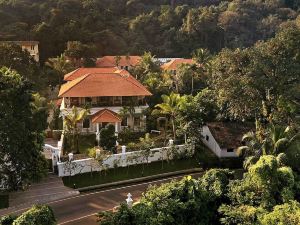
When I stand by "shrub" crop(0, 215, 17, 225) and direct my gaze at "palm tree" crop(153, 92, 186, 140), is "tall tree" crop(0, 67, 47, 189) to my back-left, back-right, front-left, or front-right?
front-left

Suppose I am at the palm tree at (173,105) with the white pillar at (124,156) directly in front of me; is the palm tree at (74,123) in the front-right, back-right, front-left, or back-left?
front-right

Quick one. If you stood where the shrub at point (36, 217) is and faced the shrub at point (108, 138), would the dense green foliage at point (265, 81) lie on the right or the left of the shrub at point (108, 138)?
right

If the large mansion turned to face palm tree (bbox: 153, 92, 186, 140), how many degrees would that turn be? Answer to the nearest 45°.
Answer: approximately 45° to its left

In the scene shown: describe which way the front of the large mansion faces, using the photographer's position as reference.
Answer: facing the viewer

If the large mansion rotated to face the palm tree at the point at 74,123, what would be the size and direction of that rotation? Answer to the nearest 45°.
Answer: approximately 45° to its right

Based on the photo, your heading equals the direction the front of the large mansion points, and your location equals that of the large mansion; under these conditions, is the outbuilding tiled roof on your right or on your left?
on your left

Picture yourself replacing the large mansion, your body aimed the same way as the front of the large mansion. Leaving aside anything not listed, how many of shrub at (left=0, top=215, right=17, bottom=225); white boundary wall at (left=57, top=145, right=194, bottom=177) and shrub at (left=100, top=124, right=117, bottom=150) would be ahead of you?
3

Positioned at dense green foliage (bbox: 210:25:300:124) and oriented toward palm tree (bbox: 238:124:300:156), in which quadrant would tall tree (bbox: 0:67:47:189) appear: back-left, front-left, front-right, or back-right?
front-right

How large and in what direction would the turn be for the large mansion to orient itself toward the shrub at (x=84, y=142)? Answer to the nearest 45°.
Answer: approximately 45° to its right

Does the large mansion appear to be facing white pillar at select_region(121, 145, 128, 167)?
yes

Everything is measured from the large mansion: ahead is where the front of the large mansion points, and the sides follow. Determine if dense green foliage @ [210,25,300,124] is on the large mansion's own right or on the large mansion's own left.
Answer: on the large mansion's own left

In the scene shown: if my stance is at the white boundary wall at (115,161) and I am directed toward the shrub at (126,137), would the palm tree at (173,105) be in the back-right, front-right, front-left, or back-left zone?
front-right

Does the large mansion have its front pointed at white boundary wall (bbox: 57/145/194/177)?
yes

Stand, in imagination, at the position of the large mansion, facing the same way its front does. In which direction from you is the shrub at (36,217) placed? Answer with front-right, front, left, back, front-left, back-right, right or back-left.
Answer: front

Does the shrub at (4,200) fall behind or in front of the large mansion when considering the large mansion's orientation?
in front
